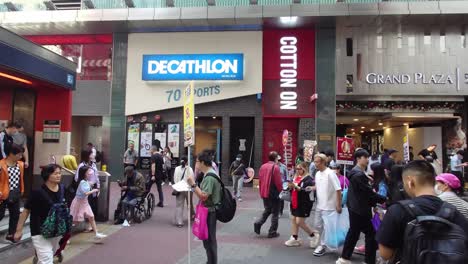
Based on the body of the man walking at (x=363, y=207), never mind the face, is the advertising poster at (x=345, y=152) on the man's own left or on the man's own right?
on the man's own left

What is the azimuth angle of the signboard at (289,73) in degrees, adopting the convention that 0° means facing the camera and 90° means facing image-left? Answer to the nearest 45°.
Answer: approximately 0°

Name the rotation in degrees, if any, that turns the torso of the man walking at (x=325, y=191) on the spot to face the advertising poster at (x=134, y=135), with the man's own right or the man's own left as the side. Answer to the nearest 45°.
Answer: approximately 90° to the man's own right

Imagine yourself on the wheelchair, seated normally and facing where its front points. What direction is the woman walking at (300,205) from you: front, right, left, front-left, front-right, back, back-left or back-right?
left

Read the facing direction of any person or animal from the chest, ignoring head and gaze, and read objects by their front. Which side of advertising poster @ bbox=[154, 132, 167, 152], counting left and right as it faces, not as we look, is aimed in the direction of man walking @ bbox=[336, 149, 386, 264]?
front

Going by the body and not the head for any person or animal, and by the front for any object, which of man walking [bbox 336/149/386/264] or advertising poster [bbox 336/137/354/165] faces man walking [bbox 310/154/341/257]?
the advertising poster

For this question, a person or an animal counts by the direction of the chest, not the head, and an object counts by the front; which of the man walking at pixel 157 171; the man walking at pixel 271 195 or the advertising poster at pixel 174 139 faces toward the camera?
the advertising poster

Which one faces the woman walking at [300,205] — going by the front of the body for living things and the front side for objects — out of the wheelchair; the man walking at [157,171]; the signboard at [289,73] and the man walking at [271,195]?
the signboard

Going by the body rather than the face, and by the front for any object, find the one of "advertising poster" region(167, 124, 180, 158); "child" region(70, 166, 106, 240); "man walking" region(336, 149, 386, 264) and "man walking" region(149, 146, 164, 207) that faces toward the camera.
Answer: the advertising poster

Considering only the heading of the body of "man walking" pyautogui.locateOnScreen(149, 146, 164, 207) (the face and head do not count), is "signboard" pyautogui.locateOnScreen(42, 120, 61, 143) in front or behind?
in front
